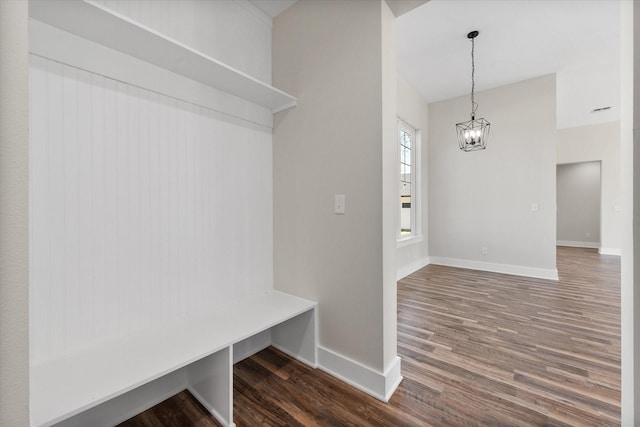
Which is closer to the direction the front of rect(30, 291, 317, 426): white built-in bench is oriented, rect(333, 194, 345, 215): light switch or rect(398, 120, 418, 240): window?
the light switch

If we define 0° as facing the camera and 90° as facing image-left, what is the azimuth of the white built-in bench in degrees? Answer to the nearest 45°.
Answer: approximately 315°

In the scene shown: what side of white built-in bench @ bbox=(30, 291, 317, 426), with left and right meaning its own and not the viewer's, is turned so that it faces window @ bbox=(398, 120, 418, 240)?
left

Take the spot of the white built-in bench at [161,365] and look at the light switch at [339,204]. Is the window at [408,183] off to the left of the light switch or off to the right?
left
